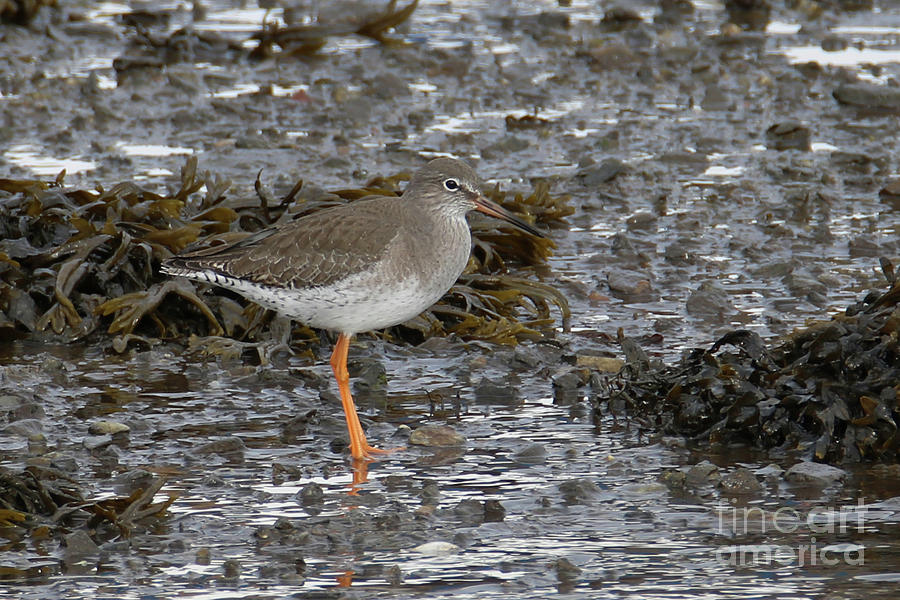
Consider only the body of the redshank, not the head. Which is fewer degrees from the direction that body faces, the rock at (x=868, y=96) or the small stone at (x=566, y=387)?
the small stone

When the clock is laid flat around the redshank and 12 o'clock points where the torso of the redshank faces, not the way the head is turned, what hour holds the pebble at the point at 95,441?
The pebble is roughly at 5 o'clock from the redshank.

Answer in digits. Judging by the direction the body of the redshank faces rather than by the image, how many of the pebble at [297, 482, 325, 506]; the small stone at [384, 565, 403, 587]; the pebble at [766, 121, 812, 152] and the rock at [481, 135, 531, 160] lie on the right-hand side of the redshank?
2

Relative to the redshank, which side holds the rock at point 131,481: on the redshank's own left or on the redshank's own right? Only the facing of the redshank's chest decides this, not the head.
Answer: on the redshank's own right

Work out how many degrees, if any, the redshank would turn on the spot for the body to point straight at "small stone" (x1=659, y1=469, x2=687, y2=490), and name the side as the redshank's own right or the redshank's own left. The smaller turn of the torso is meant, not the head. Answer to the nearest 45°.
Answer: approximately 45° to the redshank's own right

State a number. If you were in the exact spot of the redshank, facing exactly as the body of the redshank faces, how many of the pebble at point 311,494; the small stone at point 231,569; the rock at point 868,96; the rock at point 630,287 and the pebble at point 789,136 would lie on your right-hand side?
2

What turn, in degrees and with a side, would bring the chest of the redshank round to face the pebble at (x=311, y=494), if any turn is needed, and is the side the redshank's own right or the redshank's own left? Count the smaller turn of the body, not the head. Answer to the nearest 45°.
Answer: approximately 90° to the redshank's own right

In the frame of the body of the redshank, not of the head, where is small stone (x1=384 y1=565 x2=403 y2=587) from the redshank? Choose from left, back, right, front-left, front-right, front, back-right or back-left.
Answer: right

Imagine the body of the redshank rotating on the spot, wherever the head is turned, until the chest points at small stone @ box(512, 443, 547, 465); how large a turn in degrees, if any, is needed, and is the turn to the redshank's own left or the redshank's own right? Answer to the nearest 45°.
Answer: approximately 45° to the redshank's own right

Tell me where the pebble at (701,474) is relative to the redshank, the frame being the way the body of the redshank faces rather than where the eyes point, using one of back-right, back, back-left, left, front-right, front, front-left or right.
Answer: front-right

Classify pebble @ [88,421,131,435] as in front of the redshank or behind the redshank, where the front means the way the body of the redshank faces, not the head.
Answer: behind

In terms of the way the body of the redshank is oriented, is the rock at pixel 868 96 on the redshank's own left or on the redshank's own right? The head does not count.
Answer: on the redshank's own left

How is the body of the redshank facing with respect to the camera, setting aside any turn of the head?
to the viewer's right

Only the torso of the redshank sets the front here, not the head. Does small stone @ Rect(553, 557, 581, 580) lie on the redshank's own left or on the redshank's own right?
on the redshank's own right
